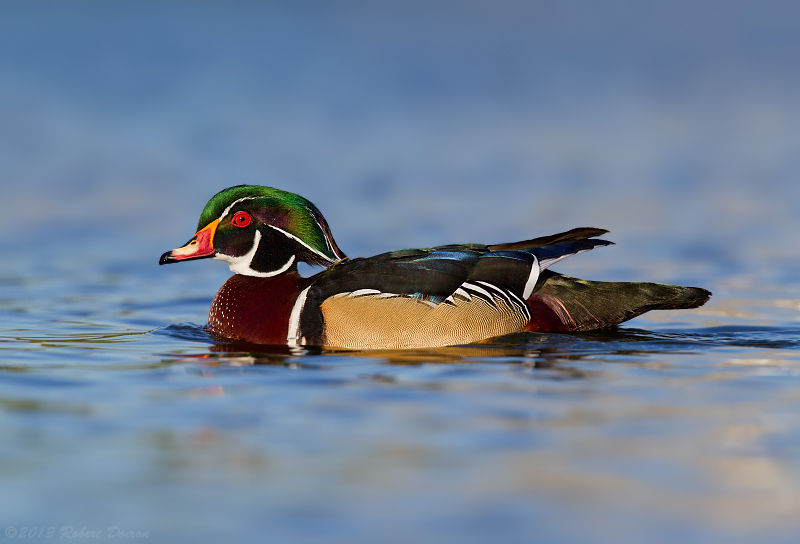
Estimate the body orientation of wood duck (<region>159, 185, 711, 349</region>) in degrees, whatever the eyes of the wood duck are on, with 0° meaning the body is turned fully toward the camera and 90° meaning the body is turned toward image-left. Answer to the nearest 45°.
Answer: approximately 90°
